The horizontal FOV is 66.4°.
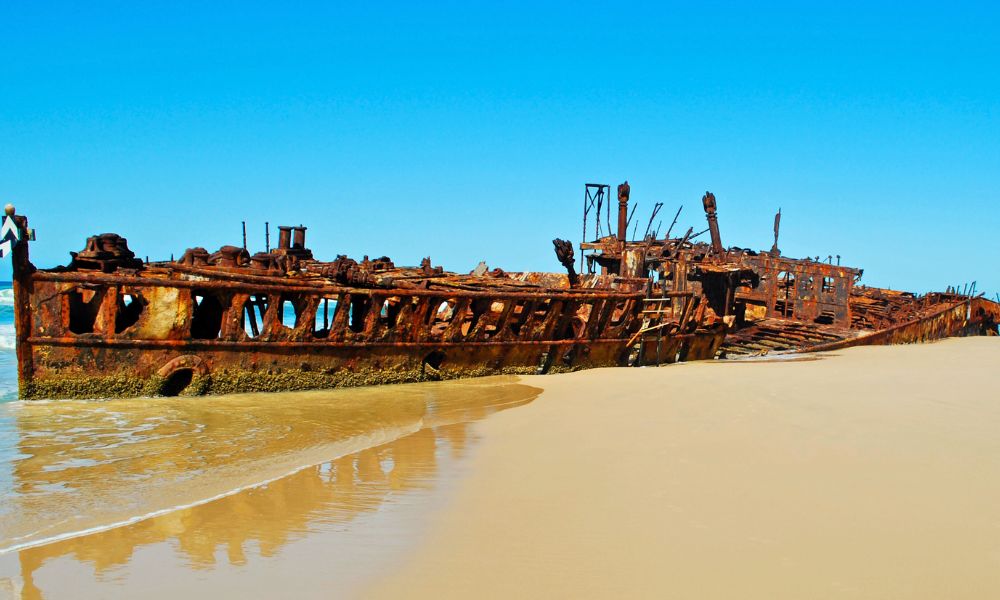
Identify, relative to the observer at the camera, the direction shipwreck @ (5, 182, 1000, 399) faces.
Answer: facing the viewer and to the left of the viewer
